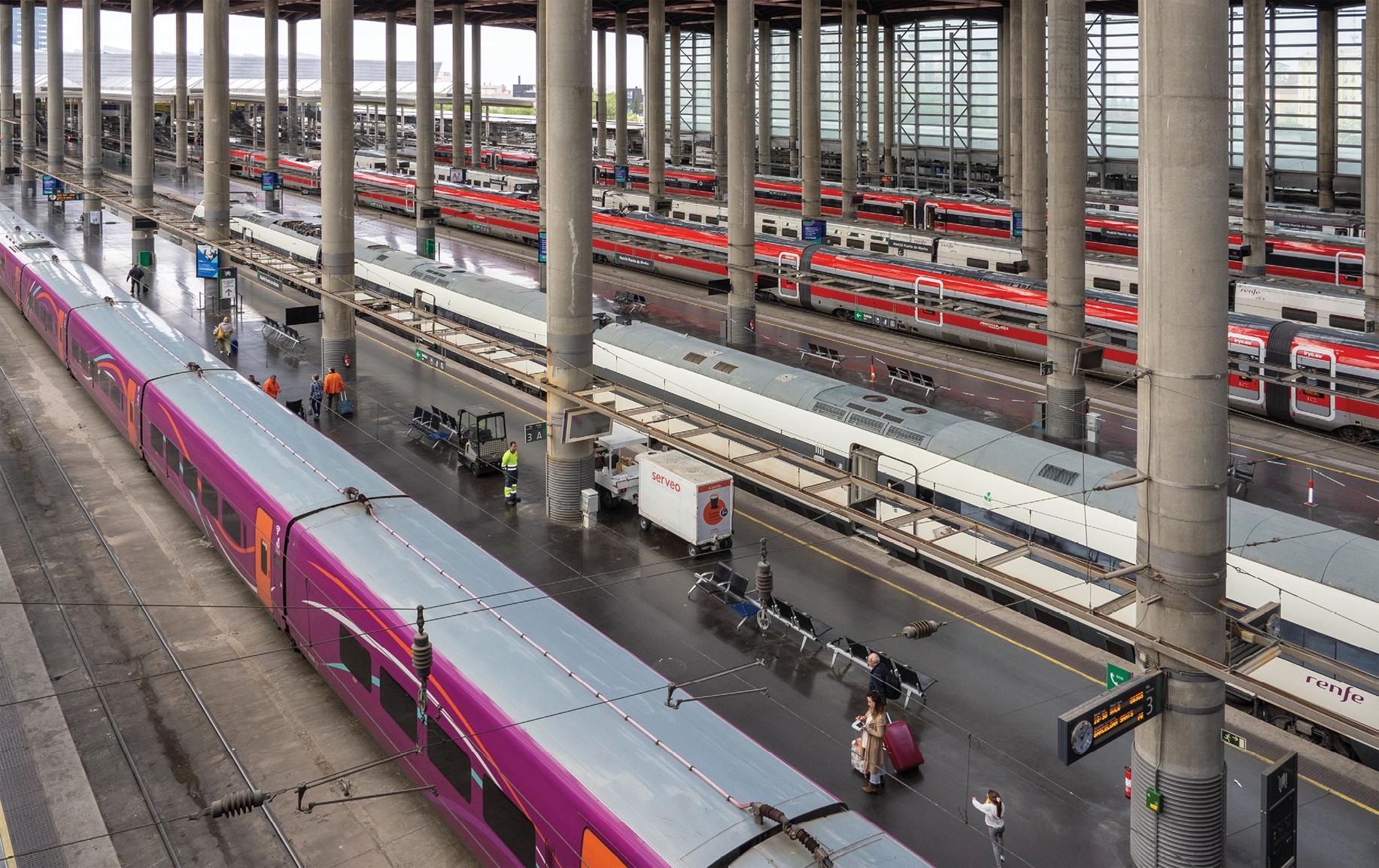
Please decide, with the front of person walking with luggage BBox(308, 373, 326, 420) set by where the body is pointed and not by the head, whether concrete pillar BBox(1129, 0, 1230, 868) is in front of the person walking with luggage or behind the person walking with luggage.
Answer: behind

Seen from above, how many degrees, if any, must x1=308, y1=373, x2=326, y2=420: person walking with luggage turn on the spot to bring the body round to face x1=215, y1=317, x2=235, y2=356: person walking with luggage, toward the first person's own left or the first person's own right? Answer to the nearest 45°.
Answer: approximately 45° to the first person's own right

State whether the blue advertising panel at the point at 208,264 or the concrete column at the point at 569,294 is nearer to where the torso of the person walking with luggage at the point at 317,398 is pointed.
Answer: the blue advertising panel

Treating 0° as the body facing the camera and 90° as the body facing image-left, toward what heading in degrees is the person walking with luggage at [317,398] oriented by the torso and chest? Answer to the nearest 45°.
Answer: approximately 135°

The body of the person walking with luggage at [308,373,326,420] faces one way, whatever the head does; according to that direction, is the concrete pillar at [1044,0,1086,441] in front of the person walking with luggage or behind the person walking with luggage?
behind
